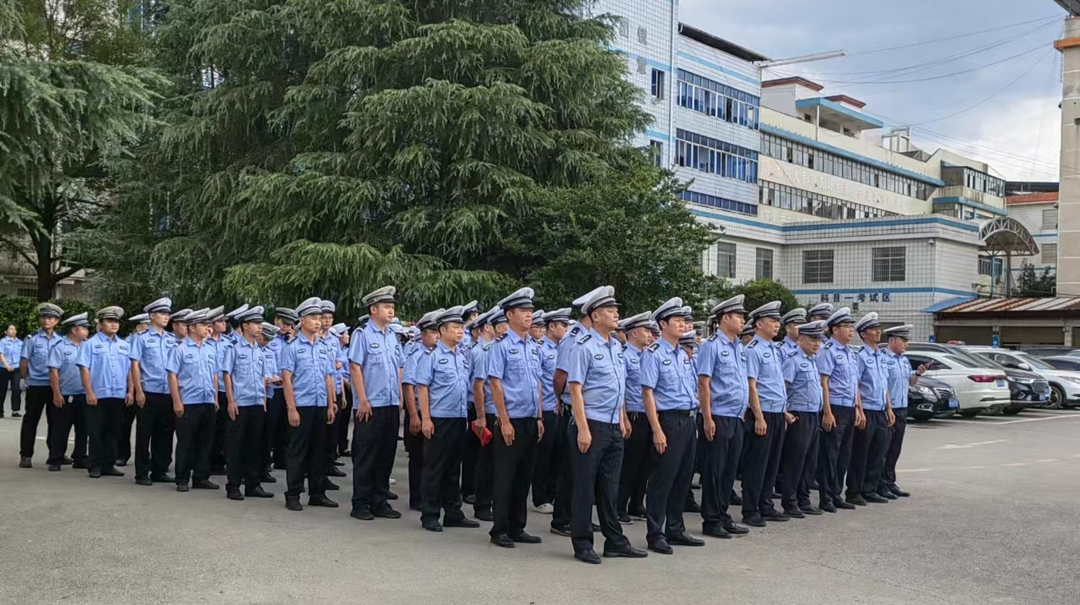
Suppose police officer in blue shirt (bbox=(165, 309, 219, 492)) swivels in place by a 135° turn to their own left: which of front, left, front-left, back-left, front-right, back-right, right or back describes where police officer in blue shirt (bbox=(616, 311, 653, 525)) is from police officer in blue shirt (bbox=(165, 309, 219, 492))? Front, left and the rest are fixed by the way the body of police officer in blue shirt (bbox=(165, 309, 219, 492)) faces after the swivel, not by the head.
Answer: back-right

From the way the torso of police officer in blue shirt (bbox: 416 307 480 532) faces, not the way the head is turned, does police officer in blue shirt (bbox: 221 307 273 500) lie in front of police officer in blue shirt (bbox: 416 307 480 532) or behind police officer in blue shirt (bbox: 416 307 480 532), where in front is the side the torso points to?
behind

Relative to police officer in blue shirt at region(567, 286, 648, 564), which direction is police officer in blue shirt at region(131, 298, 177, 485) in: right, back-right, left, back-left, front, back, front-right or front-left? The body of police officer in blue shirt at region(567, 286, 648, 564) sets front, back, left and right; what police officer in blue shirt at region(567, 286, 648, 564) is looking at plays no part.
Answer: back

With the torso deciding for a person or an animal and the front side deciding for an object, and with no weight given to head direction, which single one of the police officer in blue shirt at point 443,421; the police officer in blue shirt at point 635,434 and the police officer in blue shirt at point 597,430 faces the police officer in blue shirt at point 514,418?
the police officer in blue shirt at point 443,421

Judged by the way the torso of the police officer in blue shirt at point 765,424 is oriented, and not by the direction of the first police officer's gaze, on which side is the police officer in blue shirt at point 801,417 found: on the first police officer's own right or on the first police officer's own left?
on the first police officer's own left

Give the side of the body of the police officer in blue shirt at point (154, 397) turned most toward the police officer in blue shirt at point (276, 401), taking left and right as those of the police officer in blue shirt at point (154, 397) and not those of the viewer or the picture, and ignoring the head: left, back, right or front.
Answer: left

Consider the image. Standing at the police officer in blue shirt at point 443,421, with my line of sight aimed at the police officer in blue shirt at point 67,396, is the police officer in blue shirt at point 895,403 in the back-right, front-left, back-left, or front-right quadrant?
back-right

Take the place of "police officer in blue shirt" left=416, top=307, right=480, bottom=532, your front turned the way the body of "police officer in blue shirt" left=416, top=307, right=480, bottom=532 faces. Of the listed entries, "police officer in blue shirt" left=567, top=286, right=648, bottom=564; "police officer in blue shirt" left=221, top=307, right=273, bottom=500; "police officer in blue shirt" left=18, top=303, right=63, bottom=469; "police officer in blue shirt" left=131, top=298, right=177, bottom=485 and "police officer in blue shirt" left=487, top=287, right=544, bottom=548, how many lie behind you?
3

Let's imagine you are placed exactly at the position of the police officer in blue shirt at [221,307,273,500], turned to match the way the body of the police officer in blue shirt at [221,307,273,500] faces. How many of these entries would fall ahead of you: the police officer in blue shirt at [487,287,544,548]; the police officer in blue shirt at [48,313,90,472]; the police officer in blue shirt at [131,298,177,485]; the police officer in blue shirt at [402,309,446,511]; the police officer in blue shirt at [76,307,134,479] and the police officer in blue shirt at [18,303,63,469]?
2
